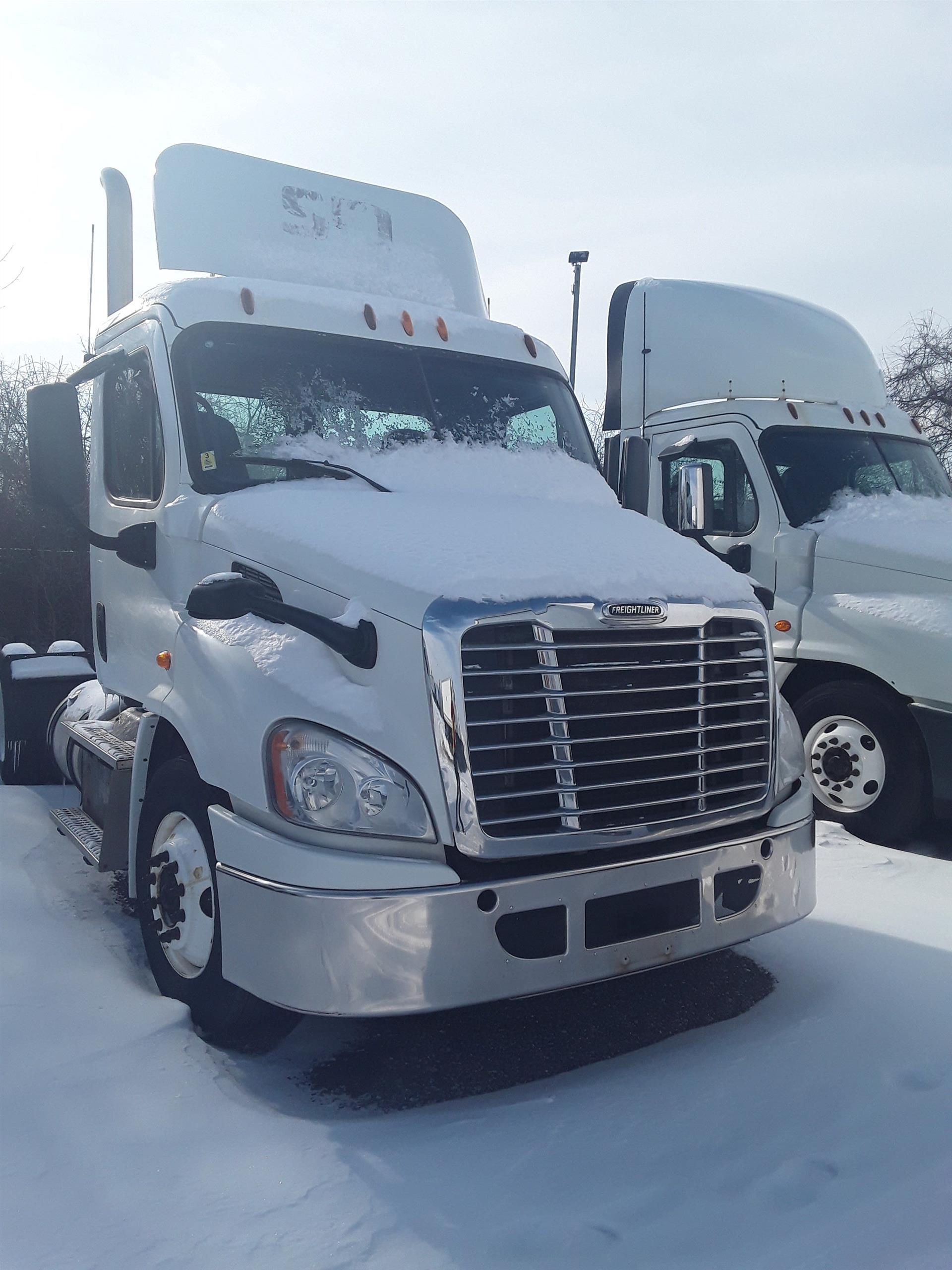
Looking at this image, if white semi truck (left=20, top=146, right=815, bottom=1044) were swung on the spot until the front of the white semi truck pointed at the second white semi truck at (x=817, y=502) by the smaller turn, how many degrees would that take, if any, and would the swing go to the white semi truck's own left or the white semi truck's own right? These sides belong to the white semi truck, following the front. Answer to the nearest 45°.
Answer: approximately 90° to the white semi truck's own left

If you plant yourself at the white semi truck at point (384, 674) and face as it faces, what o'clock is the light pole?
The light pole is roughly at 8 o'clock from the white semi truck.

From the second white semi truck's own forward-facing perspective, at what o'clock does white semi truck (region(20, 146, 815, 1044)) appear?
The white semi truck is roughly at 2 o'clock from the second white semi truck.

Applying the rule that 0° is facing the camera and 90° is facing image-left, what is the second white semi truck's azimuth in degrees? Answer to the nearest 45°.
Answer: approximately 315°

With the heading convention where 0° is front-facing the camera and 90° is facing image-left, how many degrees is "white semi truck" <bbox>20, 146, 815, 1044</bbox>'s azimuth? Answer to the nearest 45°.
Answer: approximately 315°

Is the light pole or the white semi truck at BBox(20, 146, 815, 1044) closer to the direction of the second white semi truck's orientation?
the white semi truck

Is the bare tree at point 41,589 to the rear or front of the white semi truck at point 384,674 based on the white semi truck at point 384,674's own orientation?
to the rear
